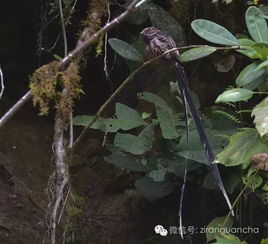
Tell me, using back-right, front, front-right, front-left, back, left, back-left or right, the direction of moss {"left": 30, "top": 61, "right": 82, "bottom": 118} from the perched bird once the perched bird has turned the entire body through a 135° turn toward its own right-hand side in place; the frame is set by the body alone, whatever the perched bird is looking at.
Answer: back

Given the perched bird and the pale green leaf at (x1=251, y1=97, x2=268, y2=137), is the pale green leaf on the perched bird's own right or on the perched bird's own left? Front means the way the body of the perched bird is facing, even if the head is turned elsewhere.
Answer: on the perched bird's own left

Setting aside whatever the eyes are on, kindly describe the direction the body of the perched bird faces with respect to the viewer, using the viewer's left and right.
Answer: facing to the left of the viewer
